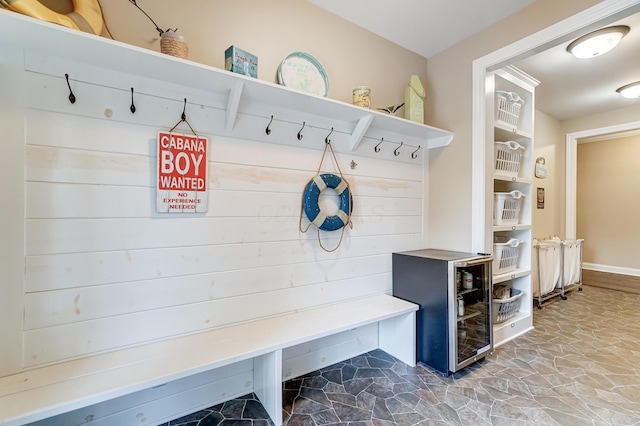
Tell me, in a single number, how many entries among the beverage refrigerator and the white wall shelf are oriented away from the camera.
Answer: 0

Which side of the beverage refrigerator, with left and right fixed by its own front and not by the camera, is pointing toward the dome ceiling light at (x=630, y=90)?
left

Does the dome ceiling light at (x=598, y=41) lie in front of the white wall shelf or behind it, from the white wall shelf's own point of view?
in front

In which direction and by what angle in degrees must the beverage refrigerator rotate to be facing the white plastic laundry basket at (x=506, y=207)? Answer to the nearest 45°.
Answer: approximately 90° to its left

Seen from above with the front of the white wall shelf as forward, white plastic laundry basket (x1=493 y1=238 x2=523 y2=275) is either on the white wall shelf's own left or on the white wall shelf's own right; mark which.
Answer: on the white wall shelf's own left

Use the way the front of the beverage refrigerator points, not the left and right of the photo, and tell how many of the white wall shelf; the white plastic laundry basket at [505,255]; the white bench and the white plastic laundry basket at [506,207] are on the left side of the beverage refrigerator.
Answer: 2

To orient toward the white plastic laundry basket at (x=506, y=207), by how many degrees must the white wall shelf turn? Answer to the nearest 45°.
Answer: approximately 45° to its left

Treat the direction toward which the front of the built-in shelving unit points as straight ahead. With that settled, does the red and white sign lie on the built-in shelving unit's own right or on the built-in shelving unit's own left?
on the built-in shelving unit's own right

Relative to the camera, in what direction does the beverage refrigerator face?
facing the viewer and to the right of the viewer

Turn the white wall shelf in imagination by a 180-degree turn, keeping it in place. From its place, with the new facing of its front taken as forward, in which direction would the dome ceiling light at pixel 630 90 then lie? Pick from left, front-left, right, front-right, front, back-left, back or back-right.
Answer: back-right

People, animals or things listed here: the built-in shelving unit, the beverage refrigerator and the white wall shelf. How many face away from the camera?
0

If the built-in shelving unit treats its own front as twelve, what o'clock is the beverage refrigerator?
The beverage refrigerator is roughly at 2 o'clock from the built-in shelving unit.
